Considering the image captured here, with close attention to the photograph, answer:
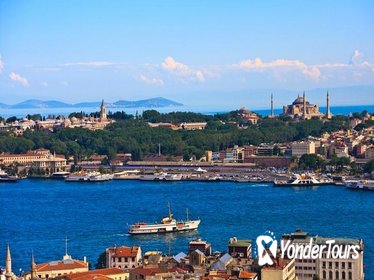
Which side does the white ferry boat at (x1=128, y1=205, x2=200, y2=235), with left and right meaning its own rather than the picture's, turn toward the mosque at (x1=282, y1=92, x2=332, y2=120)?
left

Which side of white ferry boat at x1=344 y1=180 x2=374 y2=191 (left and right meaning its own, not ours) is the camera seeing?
left

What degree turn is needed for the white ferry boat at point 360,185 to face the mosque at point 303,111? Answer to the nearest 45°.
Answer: approximately 90° to its right

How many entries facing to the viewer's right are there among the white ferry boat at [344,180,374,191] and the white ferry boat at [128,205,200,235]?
1

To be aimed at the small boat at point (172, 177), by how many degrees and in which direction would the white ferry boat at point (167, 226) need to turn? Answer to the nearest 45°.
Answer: approximately 90° to its left

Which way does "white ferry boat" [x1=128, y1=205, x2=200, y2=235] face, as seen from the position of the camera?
facing to the right of the viewer

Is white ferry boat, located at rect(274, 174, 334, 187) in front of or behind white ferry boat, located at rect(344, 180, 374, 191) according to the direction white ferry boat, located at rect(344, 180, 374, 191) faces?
in front
